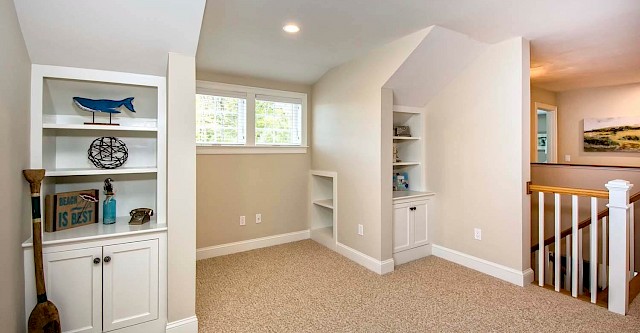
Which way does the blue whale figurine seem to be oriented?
to the viewer's left

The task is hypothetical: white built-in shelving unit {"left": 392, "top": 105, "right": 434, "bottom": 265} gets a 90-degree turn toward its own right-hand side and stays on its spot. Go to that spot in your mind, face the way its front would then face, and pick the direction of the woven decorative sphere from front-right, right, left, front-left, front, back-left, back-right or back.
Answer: front

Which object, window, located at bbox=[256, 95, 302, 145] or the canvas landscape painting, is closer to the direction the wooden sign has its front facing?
the canvas landscape painting

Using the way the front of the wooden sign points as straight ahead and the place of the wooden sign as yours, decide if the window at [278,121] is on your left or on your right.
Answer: on your left

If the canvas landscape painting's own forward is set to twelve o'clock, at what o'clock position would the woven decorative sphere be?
The woven decorative sphere is roughly at 1 o'clock from the canvas landscape painting.

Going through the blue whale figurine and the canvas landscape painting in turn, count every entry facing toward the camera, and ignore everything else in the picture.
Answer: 1

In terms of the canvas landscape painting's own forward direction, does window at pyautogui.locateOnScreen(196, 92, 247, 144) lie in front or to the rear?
in front

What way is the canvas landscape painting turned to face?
toward the camera

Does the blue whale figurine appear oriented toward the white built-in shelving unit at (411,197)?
no

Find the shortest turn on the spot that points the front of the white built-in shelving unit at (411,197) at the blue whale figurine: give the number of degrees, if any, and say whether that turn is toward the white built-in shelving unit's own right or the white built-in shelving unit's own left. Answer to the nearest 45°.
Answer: approximately 90° to the white built-in shelving unit's own right

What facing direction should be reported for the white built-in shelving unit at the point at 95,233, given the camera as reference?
facing the viewer and to the right of the viewer

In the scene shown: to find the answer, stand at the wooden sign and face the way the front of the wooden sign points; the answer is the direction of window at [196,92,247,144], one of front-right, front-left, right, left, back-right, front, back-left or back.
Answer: left
